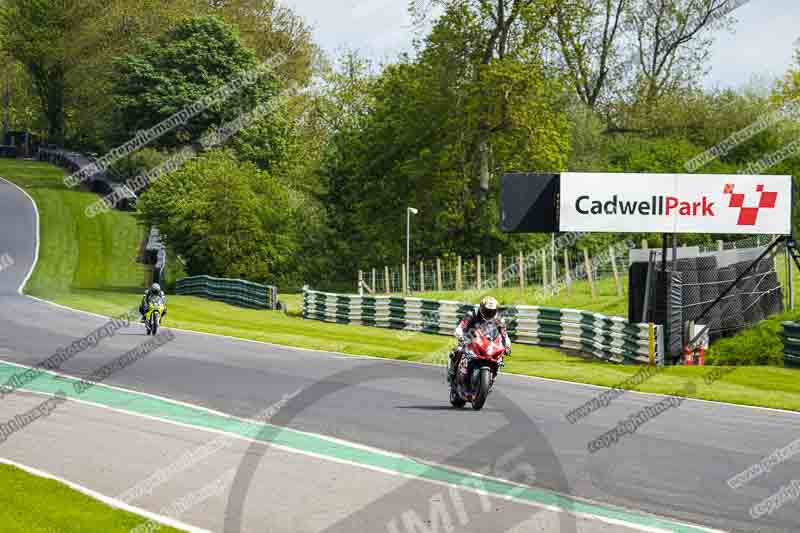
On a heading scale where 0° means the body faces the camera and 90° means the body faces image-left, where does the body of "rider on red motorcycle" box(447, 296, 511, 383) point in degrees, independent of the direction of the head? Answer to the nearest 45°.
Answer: approximately 0°

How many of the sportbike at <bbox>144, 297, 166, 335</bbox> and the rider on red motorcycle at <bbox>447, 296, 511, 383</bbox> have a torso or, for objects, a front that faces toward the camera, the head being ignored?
2

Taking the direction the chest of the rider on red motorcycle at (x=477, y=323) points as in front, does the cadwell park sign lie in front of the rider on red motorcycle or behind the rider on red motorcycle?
behind

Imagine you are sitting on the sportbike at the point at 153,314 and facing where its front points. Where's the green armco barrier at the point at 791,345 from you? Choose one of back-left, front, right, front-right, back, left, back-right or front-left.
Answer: front-left

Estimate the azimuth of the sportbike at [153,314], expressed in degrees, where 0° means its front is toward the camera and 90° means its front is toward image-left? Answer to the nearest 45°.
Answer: approximately 0°

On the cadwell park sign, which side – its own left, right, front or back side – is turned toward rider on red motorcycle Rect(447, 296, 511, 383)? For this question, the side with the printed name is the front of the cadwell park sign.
front

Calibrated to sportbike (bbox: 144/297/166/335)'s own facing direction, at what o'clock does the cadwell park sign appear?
The cadwell park sign is roughly at 10 o'clock from the sportbike.

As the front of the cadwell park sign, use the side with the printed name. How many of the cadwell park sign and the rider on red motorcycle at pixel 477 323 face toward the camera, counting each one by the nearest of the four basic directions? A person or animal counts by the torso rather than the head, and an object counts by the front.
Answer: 2
